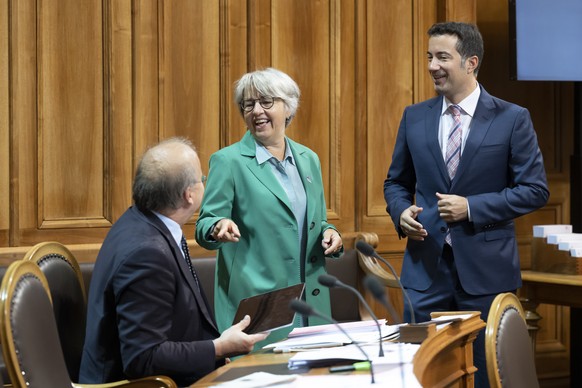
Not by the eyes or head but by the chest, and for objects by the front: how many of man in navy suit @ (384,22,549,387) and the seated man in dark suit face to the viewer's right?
1

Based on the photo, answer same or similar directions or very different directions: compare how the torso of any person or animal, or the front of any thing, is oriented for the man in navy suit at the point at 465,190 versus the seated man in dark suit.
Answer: very different directions

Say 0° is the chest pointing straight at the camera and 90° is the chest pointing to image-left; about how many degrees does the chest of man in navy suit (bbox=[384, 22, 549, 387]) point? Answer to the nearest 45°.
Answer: approximately 45°

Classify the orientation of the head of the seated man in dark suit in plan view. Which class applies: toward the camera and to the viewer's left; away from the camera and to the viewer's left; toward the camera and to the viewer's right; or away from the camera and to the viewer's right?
away from the camera and to the viewer's right

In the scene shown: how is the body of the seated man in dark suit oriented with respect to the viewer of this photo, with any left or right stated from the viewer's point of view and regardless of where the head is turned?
facing to the right of the viewer

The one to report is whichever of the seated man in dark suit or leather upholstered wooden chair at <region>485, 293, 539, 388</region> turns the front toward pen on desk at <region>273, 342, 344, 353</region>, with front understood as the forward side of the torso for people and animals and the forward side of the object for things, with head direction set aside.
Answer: the seated man in dark suit

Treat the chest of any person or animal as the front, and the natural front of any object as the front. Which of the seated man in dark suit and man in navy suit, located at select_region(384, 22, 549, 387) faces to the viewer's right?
the seated man in dark suit

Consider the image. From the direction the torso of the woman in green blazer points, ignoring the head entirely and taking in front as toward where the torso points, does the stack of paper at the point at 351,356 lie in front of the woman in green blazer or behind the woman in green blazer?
in front

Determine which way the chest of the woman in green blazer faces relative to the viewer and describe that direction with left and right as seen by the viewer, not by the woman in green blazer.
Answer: facing the viewer and to the right of the viewer
